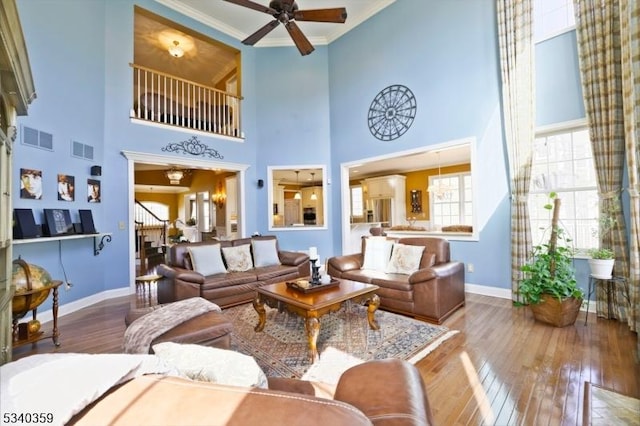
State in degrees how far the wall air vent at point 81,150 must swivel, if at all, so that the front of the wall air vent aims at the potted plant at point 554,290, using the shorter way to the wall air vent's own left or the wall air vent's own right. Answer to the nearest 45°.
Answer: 0° — it already faces it

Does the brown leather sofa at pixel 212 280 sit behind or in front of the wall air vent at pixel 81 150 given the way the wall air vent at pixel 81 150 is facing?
in front

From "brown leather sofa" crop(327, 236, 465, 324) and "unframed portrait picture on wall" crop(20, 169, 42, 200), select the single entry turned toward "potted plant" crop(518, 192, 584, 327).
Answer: the unframed portrait picture on wall

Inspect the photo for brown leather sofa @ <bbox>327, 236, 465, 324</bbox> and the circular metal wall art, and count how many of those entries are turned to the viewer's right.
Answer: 0

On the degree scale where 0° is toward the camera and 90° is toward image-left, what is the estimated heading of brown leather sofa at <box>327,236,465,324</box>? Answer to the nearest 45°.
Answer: approximately 45°

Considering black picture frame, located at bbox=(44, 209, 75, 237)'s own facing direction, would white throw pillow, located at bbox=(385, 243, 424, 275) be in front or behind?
in front

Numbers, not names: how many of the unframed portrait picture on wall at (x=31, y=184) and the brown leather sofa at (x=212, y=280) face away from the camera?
0

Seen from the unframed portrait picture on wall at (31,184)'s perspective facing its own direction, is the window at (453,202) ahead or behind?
ahead

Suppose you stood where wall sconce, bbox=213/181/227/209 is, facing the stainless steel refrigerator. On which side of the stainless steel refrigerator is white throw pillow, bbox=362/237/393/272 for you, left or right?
right

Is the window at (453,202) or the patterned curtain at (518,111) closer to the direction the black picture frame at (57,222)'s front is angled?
the patterned curtain

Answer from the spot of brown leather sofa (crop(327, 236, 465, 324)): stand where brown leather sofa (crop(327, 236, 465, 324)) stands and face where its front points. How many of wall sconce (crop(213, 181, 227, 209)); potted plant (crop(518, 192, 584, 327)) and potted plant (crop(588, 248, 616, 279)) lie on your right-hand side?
1

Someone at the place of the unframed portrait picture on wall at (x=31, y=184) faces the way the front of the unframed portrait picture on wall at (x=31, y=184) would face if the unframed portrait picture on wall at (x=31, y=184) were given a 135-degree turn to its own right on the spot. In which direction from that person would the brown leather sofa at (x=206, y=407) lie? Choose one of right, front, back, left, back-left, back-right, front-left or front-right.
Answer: left

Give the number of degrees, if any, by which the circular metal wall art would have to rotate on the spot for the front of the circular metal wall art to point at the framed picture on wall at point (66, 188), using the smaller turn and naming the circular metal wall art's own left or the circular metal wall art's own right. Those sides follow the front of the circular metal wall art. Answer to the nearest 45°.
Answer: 0° — it already faces it

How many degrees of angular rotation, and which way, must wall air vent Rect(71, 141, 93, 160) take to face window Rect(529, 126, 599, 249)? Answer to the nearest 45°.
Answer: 0° — it already faces it

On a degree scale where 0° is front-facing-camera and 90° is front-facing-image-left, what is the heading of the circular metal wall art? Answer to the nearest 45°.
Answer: approximately 45°

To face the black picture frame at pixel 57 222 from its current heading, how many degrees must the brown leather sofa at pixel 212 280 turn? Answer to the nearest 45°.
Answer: approximately 135° to its right

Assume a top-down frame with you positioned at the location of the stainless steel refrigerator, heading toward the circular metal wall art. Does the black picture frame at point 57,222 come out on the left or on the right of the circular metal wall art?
right
